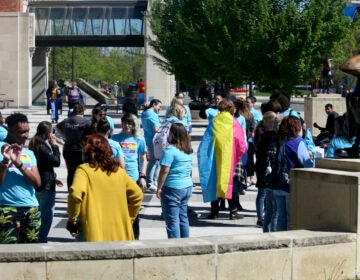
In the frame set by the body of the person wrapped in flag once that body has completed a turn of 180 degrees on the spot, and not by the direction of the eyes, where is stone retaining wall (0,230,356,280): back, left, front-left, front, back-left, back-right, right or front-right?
front

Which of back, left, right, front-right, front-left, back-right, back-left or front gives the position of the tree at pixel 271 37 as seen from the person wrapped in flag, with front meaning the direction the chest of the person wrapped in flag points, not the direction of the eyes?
front

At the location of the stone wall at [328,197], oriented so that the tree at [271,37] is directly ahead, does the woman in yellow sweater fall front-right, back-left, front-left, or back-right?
back-left

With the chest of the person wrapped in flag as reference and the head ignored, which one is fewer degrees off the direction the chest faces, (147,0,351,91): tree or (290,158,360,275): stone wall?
the tree

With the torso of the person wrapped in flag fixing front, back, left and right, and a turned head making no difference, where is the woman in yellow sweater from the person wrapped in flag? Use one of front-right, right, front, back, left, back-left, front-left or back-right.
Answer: back

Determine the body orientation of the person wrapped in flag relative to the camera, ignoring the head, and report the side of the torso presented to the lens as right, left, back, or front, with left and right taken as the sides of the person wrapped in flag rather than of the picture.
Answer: back

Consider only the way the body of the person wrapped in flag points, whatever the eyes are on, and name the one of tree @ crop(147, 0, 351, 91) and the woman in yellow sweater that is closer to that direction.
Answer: the tree

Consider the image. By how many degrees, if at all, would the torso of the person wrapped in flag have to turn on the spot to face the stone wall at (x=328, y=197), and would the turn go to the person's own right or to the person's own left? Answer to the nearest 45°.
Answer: approximately 180°

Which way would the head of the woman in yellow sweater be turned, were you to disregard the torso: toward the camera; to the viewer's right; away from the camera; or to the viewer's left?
away from the camera
